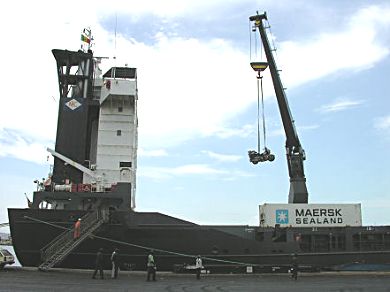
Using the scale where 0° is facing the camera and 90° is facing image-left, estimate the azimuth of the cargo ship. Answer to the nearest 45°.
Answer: approximately 270°
